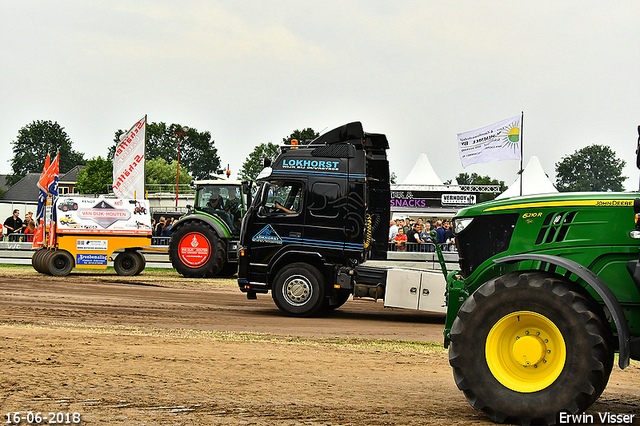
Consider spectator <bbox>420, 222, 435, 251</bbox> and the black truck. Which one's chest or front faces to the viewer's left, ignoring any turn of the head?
the black truck

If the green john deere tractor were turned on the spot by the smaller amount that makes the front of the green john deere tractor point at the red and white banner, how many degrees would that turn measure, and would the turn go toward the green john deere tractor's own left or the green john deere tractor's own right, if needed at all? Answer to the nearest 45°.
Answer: approximately 45° to the green john deere tractor's own right

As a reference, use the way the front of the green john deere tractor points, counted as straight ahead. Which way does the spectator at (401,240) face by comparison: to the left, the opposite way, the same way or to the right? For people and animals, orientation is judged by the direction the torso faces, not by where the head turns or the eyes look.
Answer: to the left

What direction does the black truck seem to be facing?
to the viewer's left

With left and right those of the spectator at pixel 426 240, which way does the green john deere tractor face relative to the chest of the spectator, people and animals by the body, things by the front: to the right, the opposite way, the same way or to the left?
to the right

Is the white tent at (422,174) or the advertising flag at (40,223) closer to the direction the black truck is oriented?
the advertising flag

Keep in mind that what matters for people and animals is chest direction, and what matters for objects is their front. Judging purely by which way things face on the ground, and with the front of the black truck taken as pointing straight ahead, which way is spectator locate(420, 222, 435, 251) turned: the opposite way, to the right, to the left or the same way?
to the left

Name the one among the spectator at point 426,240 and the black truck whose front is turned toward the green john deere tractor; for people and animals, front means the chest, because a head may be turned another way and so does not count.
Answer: the spectator

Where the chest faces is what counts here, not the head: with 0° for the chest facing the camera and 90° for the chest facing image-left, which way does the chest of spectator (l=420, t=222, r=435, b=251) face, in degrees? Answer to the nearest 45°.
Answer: approximately 0°

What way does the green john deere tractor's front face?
to the viewer's left

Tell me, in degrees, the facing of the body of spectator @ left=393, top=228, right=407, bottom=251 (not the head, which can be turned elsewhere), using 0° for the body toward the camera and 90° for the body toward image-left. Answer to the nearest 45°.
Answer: approximately 0°
